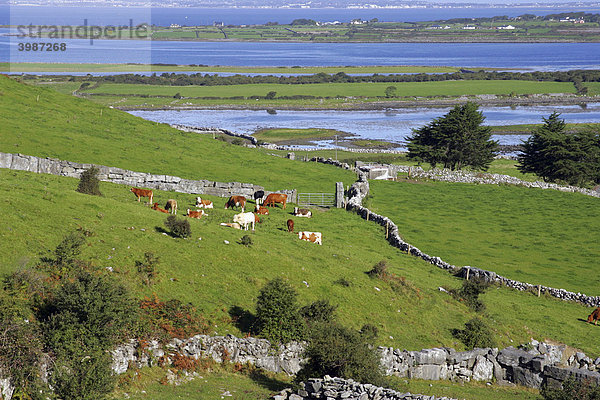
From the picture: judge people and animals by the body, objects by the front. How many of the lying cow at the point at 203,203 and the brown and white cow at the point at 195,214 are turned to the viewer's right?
1

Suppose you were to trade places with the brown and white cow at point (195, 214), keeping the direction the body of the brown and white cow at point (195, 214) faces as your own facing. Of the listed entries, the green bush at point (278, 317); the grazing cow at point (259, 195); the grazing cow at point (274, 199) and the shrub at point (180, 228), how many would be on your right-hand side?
2

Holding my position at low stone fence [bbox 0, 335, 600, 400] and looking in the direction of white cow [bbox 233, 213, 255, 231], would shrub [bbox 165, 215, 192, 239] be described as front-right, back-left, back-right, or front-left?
front-left

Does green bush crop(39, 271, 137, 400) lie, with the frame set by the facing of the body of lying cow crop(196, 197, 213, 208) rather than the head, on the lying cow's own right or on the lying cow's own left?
on the lying cow's own left

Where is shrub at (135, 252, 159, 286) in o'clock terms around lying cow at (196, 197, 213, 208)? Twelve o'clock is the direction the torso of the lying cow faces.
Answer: The shrub is roughly at 9 o'clock from the lying cow.

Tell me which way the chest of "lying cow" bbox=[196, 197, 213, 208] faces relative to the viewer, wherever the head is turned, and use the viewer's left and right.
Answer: facing to the left of the viewer
